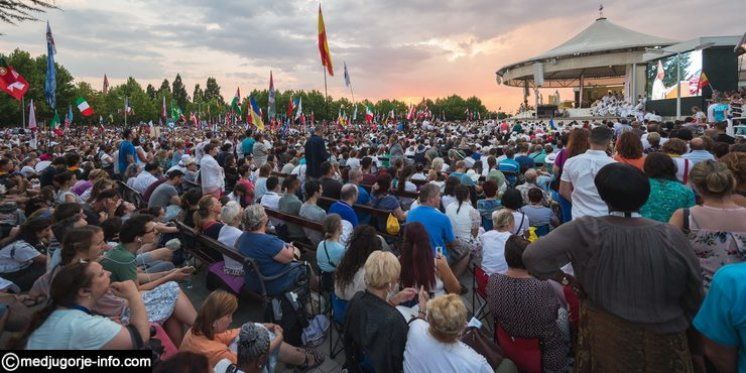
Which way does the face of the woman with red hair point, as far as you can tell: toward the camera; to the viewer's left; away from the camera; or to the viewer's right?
away from the camera

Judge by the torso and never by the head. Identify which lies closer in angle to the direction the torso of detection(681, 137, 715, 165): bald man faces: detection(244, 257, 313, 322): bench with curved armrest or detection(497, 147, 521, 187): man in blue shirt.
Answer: the man in blue shirt

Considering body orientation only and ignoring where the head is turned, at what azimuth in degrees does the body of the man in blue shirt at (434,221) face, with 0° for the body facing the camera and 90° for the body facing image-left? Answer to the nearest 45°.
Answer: approximately 225°

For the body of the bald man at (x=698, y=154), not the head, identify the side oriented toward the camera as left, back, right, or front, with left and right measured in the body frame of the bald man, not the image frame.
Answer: back

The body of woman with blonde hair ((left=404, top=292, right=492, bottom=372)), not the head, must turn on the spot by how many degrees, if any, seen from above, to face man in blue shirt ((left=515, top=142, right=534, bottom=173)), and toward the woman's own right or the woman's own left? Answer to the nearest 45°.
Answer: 0° — they already face them

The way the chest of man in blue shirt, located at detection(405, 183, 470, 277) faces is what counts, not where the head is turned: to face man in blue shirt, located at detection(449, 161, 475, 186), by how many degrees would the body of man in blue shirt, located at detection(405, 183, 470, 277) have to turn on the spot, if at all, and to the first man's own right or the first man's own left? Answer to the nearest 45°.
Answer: approximately 45° to the first man's own left

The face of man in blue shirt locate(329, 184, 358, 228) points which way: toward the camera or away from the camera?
away from the camera

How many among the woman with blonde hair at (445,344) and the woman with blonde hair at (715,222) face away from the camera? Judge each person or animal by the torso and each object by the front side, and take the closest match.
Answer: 2

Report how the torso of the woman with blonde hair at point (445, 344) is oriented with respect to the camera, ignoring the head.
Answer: away from the camera

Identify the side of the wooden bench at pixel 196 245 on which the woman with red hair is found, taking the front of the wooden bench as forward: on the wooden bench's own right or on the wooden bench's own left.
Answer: on the wooden bench's own right

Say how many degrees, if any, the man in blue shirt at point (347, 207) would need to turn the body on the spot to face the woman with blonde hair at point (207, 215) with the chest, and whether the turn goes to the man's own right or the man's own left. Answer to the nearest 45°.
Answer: approximately 135° to the man's own left

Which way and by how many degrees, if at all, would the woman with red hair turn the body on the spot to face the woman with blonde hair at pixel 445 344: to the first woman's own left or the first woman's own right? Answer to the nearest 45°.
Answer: approximately 135° to the first woman's own right

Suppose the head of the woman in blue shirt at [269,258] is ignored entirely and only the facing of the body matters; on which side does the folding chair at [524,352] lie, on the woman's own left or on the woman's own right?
on the woman's own right
